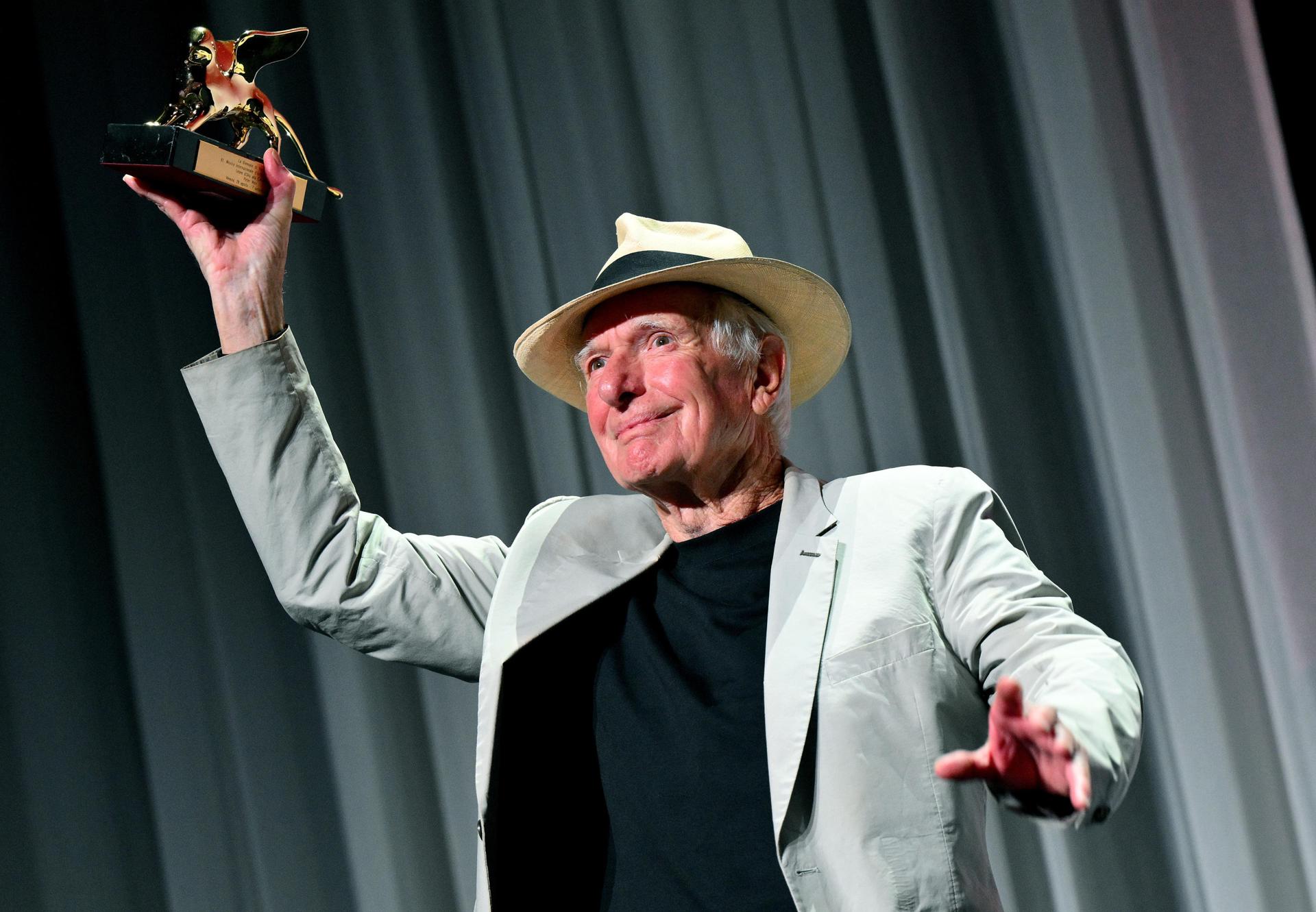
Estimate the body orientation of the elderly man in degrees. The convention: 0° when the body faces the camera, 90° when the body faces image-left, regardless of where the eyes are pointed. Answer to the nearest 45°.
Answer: approximately 45°
